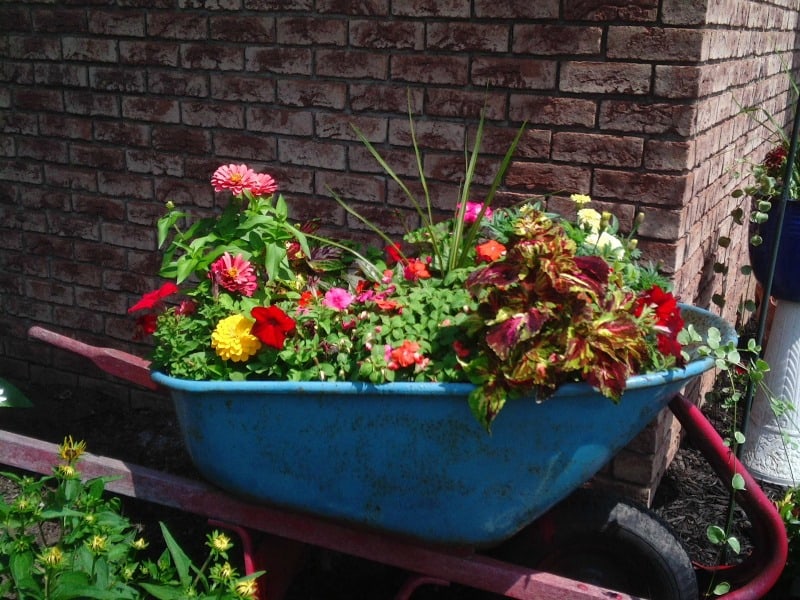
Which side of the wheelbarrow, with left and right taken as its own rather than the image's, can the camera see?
right

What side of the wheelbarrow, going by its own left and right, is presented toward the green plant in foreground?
back
